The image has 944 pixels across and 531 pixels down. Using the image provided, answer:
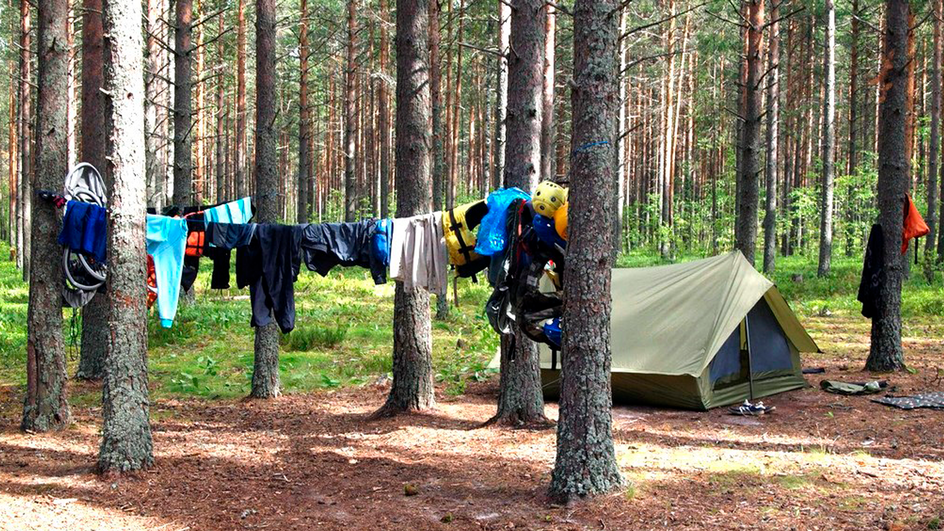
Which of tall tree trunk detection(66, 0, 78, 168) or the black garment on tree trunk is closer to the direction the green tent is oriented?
the black garment on tree trunk

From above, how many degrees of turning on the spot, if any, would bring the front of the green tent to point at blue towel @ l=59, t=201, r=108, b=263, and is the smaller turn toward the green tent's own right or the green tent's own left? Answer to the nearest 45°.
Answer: approximately 90° to the green tent's own right

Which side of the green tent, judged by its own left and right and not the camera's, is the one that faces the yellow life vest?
right

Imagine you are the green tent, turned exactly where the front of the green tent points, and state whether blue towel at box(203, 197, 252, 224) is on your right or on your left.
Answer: on your right

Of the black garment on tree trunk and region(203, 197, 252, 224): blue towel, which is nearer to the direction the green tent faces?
the black garment on tree trunk

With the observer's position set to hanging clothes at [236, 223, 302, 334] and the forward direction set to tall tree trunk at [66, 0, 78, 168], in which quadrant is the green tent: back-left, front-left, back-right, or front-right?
back-right

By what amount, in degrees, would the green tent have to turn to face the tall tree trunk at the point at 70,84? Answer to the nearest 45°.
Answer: approximately 135° to its right

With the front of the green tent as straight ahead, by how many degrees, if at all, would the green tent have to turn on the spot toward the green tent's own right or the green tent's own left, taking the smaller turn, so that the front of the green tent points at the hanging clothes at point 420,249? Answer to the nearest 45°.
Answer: approximately 90° to the green tent's own right

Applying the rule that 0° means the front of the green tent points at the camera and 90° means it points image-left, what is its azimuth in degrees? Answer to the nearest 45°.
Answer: approximately 315°

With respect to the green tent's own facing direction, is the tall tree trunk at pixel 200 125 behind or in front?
behind

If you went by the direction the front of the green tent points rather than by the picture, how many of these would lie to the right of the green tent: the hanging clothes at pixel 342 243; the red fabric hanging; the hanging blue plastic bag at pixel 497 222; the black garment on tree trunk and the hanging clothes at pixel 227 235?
3

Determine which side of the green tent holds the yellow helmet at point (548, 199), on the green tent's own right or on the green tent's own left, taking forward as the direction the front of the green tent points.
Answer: on the green tent's own right

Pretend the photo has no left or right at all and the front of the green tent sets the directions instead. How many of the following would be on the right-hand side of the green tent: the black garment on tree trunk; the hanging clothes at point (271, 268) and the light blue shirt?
2

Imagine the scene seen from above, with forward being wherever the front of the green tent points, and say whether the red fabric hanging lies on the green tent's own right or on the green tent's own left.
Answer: on the green tent's own left

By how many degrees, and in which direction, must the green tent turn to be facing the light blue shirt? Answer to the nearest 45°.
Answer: approximately 90° to its right
